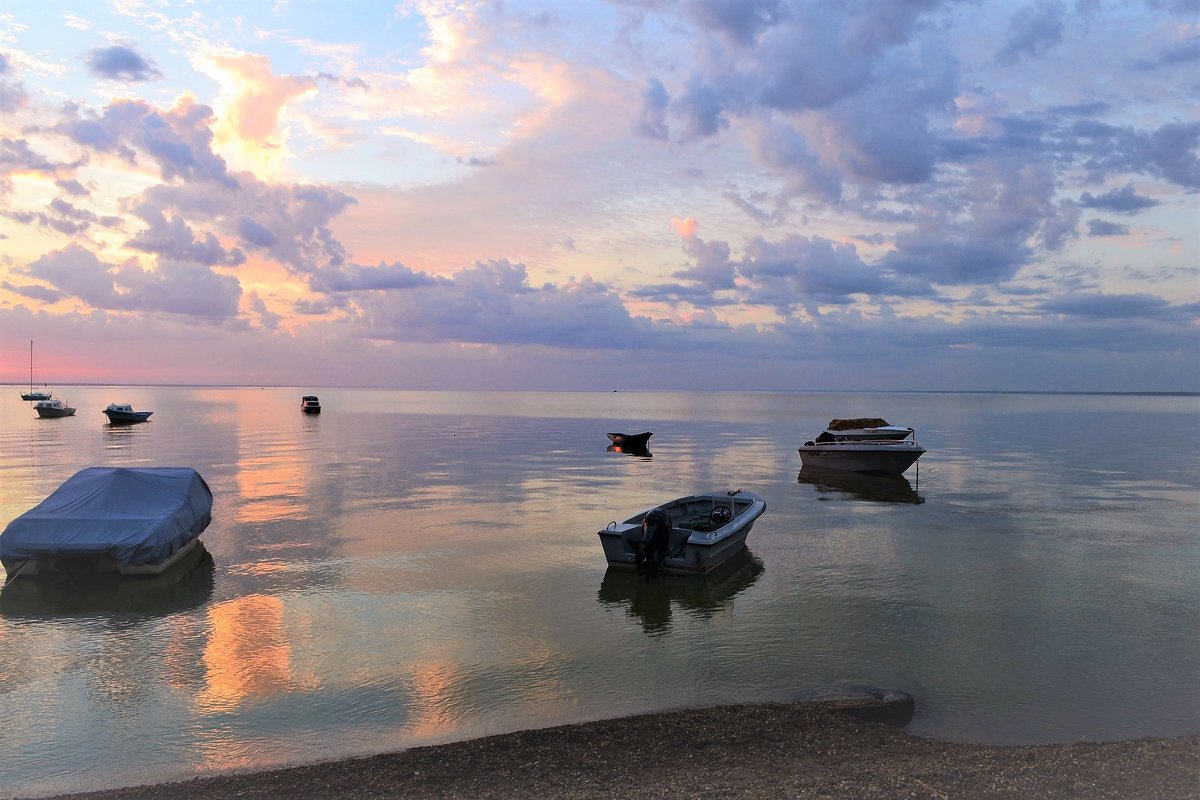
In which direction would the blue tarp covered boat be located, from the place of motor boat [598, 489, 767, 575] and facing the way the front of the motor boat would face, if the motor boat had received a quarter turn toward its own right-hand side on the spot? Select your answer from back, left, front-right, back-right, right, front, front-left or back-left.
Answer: back-right

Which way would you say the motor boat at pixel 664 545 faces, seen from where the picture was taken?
facing away from the viewer and to the right of the viewer
